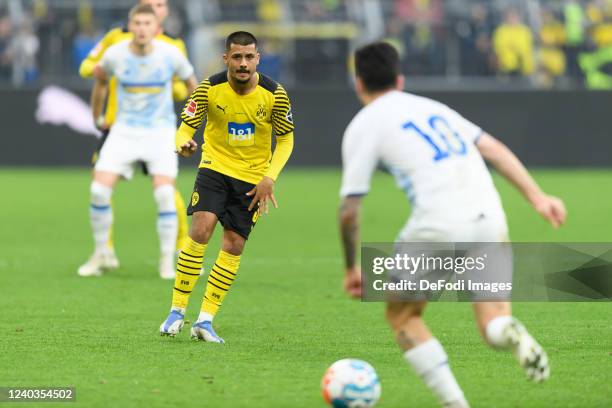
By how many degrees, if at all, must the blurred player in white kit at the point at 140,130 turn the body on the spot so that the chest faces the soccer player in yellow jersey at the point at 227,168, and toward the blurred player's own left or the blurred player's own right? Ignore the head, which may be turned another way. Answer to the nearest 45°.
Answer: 0° — they already face them

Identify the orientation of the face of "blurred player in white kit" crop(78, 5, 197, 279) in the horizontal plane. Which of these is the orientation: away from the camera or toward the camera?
toward the camera

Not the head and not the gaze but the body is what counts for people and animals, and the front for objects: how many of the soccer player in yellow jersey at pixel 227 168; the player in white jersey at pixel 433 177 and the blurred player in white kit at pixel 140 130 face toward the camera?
2

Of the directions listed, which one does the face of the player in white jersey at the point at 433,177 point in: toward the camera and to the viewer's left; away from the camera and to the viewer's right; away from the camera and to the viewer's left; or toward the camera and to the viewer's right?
away from the camera and to the viewer's left

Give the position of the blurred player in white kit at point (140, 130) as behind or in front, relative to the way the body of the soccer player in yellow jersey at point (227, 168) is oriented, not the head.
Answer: behind

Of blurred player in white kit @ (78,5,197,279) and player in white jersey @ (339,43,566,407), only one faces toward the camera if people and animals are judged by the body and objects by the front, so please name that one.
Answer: the blurred player in white kit

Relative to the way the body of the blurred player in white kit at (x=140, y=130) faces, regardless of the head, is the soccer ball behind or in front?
in front

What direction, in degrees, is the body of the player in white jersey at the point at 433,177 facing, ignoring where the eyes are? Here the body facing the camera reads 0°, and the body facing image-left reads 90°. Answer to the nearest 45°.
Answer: approximately 135°

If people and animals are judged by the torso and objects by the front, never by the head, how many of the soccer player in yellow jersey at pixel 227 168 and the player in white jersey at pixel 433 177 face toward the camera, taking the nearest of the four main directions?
1

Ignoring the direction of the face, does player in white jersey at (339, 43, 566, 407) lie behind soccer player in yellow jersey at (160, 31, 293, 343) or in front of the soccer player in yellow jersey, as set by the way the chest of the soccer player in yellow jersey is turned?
in front

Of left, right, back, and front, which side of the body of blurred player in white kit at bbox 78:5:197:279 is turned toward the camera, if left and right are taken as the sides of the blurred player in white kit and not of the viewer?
front

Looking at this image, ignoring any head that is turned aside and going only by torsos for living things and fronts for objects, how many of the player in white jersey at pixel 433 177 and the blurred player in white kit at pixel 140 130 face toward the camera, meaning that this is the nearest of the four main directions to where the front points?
1

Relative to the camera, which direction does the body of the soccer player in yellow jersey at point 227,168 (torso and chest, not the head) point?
toward the camera
